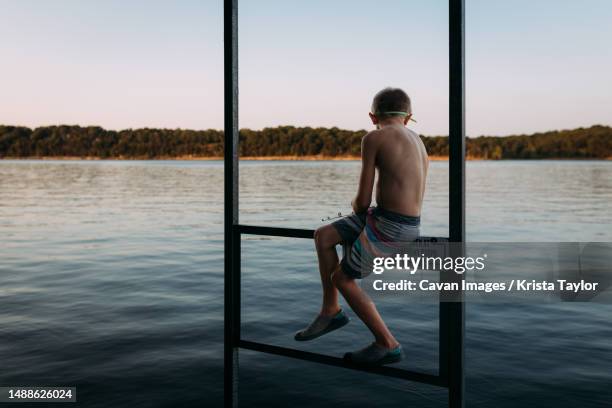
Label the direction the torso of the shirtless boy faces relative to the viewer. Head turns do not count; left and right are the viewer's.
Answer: facing away from the viewer and to the left of the viewer
